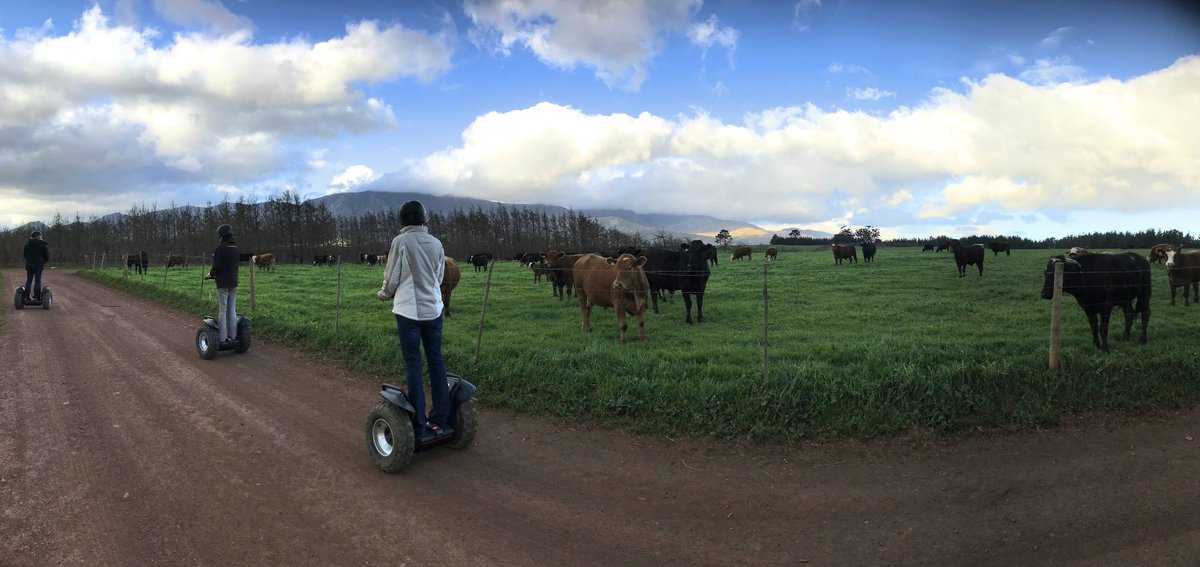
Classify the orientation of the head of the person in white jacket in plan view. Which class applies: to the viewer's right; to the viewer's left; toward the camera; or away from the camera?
away from the camera

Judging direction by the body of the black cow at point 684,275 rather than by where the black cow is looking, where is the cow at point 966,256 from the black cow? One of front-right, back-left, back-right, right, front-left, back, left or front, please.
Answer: left

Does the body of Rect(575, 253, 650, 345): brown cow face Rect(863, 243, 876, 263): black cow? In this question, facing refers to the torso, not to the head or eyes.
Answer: no

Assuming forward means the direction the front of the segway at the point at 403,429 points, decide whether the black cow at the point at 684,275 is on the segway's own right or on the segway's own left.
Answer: on the segway's own right

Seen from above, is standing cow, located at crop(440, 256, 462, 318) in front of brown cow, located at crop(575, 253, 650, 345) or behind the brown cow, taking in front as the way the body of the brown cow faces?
behind

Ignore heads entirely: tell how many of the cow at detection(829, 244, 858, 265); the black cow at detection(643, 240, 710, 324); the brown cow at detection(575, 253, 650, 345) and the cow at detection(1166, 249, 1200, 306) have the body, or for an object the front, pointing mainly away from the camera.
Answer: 0

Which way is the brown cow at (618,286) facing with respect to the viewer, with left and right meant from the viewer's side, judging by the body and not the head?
facing the viewer and to the right of the viewer

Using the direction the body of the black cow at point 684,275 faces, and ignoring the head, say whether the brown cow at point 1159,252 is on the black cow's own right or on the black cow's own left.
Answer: on the black cow's own left

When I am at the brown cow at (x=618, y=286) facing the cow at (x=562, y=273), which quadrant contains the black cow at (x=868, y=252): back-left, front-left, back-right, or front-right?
front-right

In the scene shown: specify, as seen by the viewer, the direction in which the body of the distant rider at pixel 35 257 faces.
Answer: away from the camera

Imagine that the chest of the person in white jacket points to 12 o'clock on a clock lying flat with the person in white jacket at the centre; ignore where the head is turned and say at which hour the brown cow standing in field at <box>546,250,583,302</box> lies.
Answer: The brown cow standing in field is roughly at 2 o'clock from the person in white jacket.

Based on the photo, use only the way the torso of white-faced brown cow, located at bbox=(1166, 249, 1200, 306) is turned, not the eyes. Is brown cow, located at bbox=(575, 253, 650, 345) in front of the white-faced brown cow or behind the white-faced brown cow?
in front

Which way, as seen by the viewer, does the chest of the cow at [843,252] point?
to the viewer's left

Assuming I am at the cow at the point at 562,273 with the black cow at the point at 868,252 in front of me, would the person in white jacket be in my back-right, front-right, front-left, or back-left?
back-right

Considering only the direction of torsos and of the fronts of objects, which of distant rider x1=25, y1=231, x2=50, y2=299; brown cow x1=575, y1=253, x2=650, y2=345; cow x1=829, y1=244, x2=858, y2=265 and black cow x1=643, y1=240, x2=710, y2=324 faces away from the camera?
the distant rider

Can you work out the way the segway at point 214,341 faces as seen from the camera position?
facing away from the viewer and to the left of the viewer

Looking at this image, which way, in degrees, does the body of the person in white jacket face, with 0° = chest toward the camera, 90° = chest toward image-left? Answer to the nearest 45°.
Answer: approximately 135°

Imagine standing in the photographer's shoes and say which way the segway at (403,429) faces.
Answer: facing away from the viewer and to the left of the viewer
